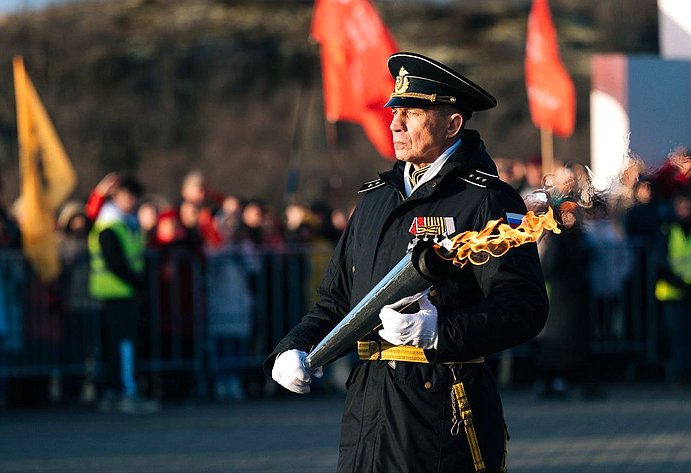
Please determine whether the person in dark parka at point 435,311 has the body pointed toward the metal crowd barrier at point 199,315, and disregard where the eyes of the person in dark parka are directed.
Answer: no

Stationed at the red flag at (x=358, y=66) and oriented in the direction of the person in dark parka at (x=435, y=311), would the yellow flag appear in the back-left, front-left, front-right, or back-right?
front-right

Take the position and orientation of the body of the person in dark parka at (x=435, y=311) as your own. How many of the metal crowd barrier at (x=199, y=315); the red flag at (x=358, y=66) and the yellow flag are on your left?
0

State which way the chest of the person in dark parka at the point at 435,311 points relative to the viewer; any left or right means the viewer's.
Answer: facing the viewer and to the left of the viewer

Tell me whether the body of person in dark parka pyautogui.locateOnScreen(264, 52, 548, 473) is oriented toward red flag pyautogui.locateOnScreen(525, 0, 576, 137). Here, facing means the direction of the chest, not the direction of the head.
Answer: no

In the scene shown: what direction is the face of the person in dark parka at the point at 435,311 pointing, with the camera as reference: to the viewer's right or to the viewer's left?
to the viewer's left

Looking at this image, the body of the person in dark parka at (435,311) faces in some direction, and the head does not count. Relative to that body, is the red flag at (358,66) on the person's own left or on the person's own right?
on the person's own right

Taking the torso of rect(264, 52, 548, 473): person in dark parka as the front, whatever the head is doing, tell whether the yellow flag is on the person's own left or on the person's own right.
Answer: on the person's own right
